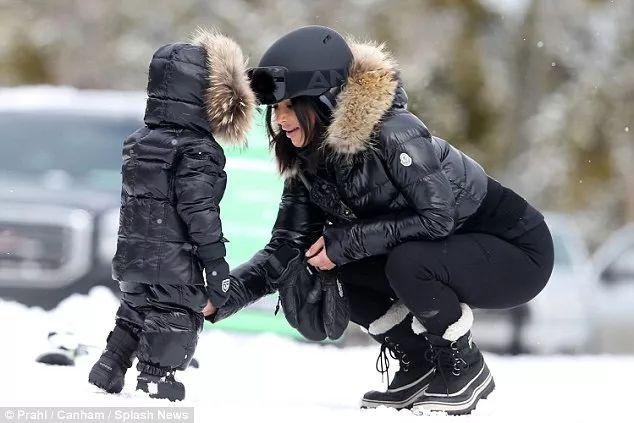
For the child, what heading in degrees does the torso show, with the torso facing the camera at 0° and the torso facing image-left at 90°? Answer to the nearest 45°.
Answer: approximately 225°

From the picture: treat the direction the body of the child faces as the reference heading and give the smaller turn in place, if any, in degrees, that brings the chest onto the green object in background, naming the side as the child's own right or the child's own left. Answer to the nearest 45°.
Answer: approximately 45° to the child's own left

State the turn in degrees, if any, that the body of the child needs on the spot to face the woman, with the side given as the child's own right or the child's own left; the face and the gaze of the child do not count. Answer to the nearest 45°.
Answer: approximately 45° to the child's own right
